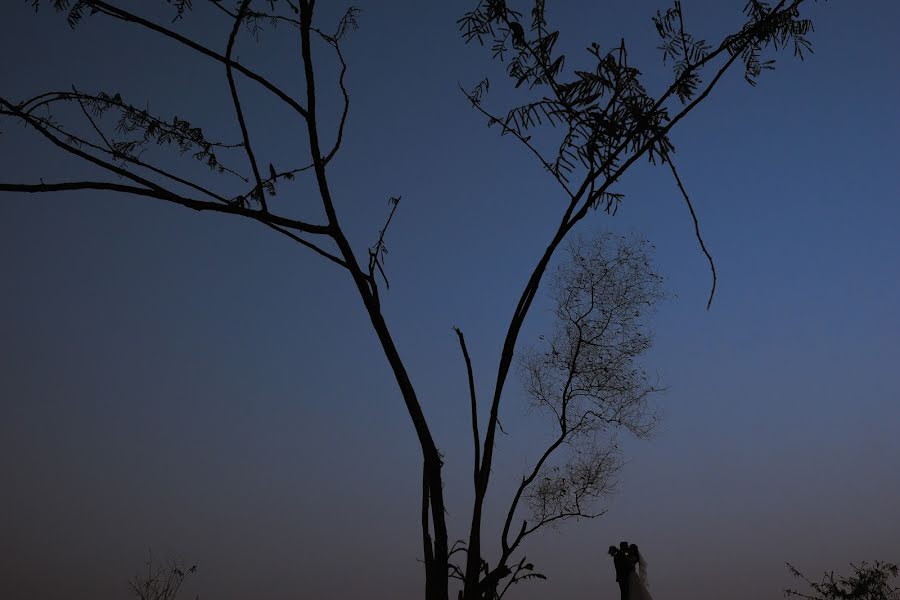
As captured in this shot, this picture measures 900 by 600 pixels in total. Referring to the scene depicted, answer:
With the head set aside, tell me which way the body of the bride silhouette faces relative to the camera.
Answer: to the viewer's left
